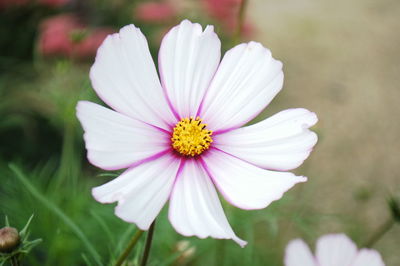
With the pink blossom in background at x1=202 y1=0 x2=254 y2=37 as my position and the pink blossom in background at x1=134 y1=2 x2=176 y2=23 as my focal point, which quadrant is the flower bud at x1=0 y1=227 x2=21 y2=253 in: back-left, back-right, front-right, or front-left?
front-left

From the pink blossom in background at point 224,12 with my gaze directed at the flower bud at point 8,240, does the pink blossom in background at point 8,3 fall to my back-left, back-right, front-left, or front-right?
front-right

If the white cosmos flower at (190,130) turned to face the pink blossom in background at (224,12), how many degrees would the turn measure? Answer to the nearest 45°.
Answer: approximately 180°

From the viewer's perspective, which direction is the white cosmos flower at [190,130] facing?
toward the camera

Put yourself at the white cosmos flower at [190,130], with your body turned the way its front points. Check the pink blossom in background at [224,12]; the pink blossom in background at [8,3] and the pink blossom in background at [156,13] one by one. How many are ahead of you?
0

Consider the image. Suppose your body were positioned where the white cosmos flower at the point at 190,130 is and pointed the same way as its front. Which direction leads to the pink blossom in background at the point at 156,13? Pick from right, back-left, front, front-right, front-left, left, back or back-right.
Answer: back

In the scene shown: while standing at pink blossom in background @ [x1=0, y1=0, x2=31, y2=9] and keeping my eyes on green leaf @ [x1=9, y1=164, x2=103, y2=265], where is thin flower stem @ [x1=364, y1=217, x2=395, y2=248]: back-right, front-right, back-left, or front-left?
front-left
